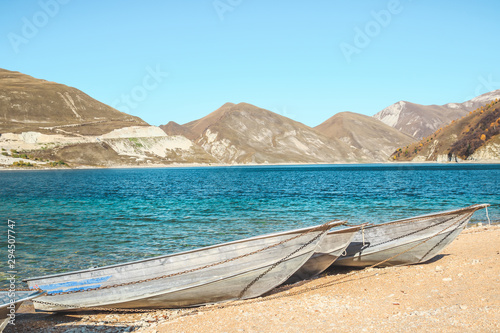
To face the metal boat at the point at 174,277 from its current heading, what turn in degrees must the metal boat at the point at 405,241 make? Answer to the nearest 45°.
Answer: approximately 135° to its right

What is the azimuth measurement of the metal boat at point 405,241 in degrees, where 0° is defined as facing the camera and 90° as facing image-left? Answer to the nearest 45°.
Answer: approximately 270°

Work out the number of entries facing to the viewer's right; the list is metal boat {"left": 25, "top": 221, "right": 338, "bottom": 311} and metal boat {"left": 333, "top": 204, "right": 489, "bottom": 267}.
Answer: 2

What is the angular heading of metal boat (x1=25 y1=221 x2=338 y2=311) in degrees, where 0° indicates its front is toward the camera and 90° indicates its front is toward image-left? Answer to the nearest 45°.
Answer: approximately 270°
